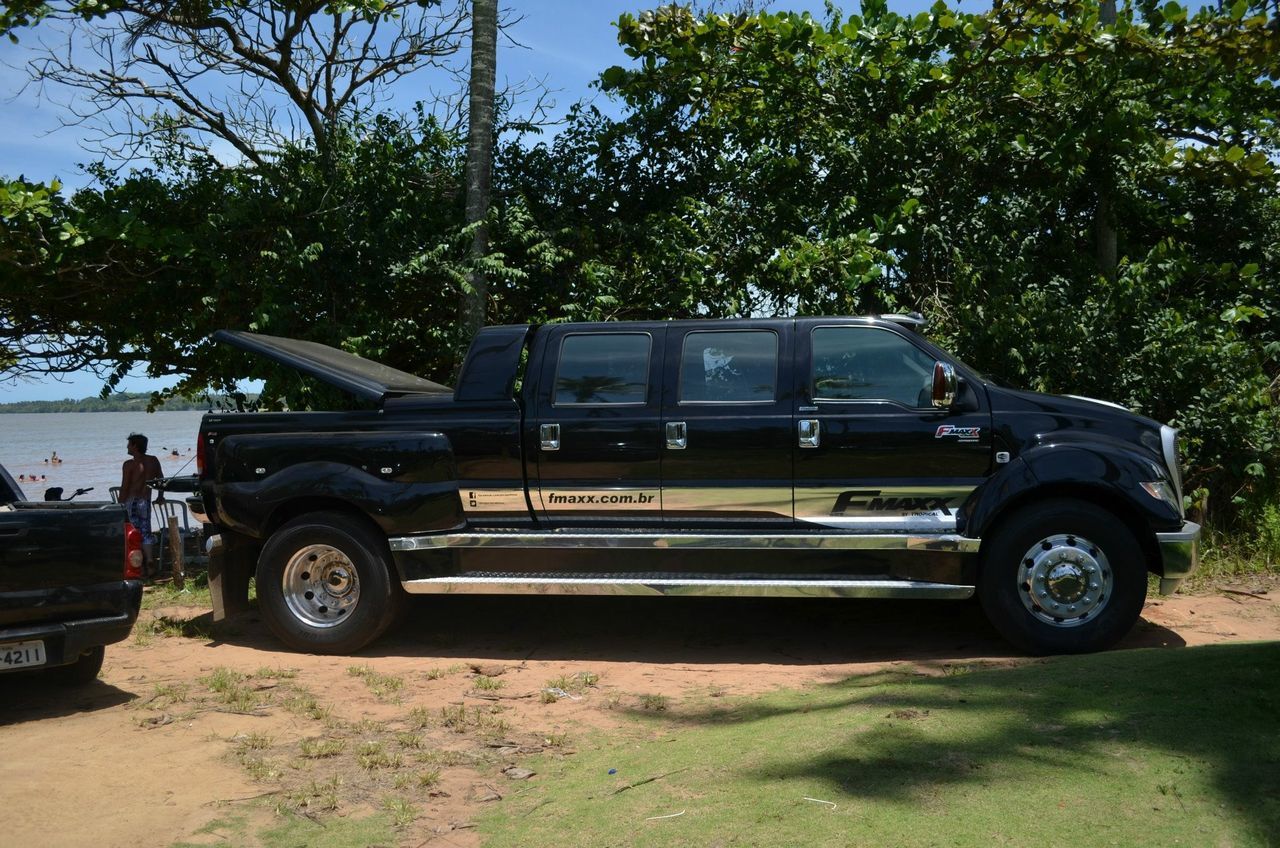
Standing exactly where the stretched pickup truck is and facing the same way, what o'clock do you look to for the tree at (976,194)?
The tree is roughly at 10 o'clock from the stretched pickup truck.

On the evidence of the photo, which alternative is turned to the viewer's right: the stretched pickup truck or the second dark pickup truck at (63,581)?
the stretched pickup truck

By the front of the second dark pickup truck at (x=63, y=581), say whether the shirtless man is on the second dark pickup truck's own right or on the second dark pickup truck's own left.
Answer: on the second dark pickup truck's own right

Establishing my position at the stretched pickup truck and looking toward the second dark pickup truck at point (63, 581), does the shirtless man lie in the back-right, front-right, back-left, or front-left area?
front-right

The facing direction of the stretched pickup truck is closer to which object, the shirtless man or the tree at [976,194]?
the tree

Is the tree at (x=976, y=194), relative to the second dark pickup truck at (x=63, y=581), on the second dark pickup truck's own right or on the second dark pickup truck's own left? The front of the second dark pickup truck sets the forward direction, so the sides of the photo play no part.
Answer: on the second dark pickup truck's own right

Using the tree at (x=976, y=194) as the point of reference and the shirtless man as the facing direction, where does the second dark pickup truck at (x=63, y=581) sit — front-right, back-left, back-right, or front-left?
front-left

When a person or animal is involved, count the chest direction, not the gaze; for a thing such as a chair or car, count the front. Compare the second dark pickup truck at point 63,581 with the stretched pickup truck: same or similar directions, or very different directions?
very different directions

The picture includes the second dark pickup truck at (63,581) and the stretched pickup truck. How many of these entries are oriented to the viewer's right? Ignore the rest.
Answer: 1

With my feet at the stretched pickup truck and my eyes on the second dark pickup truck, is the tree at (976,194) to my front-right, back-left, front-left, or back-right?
back-right

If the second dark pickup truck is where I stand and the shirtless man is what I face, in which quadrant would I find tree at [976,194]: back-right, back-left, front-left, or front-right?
front-right

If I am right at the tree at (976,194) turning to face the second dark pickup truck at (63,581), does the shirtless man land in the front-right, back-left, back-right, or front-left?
front-right

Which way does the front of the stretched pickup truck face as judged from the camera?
facing to the right of the viewer

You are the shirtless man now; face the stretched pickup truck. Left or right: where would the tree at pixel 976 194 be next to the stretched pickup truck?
left

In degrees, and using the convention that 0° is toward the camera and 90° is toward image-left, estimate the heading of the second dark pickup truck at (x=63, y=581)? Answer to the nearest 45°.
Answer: approximately 135°
